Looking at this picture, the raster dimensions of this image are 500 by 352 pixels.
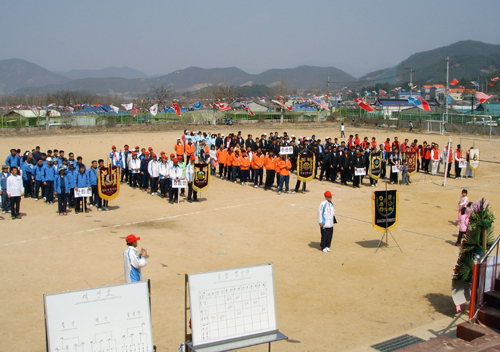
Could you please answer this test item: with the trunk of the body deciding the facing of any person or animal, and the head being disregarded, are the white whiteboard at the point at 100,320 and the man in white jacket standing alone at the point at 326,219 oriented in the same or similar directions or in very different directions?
same or similar directions

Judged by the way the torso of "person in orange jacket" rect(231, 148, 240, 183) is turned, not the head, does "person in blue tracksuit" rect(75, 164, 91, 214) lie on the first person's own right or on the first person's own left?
on the first person's own right

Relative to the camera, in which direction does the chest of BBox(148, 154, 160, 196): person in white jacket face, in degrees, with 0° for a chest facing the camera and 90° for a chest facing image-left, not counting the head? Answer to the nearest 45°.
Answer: approximately 315°

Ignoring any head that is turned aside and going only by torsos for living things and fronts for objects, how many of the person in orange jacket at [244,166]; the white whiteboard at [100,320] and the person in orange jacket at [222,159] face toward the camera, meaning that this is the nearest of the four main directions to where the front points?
3

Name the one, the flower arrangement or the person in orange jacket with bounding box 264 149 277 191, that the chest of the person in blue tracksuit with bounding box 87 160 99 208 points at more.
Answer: the flower arrangement

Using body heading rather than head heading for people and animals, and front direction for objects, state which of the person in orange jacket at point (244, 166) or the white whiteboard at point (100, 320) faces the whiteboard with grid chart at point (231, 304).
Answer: the person in orange jacket

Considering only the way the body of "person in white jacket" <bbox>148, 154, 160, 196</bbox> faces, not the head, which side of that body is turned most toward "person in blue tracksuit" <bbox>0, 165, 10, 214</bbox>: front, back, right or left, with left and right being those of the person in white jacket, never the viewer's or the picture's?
right

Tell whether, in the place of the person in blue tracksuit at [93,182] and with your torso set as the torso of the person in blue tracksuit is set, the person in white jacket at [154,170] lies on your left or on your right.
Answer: on your left

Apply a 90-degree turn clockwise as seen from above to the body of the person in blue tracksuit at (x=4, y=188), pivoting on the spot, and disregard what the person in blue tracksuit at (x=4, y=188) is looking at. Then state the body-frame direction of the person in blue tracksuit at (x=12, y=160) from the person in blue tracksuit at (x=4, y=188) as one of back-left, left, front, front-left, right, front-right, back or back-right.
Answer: back-right

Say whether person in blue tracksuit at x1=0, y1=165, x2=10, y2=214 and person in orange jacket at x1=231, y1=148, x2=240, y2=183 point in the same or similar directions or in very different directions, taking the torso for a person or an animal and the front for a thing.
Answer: same or similar directions

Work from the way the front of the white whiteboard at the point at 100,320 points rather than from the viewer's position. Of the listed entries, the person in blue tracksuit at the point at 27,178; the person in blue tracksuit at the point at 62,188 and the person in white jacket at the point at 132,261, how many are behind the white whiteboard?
3

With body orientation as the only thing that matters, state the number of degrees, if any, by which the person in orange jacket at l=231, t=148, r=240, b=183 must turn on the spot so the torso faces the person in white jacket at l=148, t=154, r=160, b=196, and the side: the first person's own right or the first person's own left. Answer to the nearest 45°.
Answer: approximately 90° to the first person's own right

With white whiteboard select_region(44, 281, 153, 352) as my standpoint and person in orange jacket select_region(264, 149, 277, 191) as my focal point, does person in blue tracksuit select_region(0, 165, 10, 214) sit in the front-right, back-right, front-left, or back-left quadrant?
front-left

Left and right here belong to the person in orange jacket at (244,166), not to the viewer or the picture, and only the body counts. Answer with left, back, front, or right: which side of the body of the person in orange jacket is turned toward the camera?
front

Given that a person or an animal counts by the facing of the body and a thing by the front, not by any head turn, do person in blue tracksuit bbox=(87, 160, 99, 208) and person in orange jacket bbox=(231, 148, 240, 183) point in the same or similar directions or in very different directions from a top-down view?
same or similar directions

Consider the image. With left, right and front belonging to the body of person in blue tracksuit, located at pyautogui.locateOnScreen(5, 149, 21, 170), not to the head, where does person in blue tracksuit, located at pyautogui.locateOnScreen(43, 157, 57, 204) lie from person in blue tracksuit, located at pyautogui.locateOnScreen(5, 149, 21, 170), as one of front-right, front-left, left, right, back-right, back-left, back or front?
front
